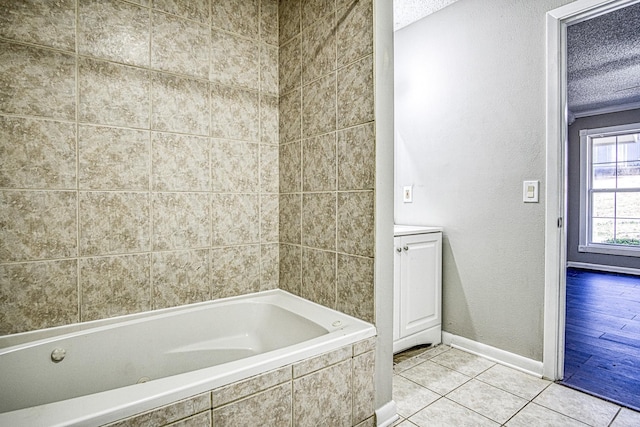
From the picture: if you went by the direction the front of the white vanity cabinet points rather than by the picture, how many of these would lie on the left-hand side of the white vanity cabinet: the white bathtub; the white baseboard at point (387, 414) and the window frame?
1

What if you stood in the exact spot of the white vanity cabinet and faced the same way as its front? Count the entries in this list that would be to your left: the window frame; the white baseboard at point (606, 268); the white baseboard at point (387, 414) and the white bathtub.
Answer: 2

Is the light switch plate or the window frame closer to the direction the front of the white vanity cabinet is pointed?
the light switch plate

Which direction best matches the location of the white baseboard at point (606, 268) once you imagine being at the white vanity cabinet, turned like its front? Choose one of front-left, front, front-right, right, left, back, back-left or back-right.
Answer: left

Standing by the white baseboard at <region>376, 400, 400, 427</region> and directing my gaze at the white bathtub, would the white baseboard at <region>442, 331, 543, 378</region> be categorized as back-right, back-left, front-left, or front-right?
back-right

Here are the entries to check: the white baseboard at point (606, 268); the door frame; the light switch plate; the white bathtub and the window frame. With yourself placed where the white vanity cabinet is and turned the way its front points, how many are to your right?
1

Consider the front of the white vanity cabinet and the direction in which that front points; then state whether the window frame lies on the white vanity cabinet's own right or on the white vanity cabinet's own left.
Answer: on the white vanity cabinet's own left

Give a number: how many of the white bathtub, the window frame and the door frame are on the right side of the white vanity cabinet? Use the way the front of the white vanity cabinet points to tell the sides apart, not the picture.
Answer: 1

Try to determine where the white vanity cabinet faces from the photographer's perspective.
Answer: facing the viewer and to the right of the viewer

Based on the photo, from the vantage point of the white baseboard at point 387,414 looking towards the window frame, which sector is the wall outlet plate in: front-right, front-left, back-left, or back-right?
front-left

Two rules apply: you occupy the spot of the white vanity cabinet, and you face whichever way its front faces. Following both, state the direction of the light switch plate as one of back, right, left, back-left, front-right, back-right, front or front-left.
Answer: front-left

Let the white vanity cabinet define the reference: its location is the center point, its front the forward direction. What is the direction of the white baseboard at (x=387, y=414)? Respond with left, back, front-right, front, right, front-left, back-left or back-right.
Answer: front-right
